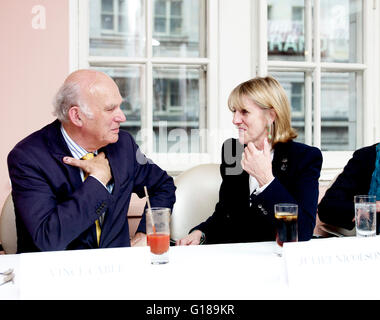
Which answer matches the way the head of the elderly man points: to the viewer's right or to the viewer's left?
to the viewer's right

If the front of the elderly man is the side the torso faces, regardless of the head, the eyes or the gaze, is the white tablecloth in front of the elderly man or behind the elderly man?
in front

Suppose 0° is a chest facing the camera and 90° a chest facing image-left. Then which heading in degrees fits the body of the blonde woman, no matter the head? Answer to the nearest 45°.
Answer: approximately 45°

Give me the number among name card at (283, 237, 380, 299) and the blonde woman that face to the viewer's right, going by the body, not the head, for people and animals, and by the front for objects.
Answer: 0
